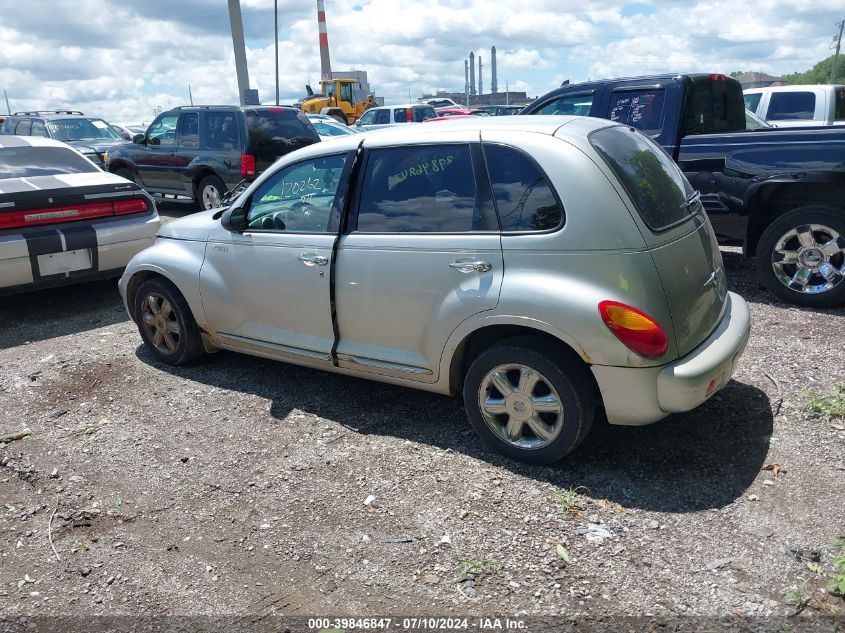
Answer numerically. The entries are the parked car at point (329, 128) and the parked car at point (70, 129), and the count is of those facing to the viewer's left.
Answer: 0

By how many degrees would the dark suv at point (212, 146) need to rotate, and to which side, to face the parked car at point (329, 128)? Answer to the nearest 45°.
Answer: approximately 90° to its right

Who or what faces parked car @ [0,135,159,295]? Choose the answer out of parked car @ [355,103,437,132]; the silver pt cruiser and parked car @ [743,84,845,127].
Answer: the silver pt cruiser

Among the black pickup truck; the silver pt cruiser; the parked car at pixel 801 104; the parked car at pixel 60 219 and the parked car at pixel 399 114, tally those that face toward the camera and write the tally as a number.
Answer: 0

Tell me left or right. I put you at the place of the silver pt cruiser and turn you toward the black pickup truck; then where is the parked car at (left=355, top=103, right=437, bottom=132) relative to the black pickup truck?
left

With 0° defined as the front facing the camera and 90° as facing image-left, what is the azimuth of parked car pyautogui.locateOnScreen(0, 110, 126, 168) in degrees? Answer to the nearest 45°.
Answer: approximately 315°

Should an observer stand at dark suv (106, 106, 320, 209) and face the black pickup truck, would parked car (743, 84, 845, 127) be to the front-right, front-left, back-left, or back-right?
front-left

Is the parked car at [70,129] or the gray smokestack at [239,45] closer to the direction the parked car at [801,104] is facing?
the gray smokestack

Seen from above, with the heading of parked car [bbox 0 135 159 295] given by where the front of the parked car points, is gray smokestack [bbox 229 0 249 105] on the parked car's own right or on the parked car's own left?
on the parked car's own right

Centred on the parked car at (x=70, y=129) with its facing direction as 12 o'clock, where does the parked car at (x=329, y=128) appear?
the parked car at (x=329, y=128) is roughly at 9 o'clock from the parked car at (x=70, y=129).

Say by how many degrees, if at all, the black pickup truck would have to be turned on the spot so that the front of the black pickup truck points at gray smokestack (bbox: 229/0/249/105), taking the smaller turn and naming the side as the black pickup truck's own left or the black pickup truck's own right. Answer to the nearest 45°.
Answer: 0° — it already faces it

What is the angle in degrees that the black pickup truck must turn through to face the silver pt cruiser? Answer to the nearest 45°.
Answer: approximately 90° to its left

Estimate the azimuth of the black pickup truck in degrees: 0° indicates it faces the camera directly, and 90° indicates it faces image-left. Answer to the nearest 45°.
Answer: approximately 135°

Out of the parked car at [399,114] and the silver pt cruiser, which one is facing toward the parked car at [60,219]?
the silver pt cruiser

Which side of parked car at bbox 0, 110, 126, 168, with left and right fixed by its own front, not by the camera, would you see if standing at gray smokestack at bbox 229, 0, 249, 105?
left

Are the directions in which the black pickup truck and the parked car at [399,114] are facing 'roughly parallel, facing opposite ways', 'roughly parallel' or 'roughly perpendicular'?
roughly parallel

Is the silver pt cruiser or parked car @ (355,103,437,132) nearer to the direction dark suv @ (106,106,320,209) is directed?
the parked car

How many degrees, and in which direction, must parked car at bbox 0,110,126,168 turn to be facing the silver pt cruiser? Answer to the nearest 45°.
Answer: approximately 45° to its right

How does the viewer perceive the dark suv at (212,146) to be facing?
facing away from the viewer and to the left of the viewer

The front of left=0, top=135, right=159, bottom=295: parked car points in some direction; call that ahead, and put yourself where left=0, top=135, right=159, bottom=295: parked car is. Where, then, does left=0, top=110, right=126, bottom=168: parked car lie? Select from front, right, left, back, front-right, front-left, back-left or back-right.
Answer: front-right
